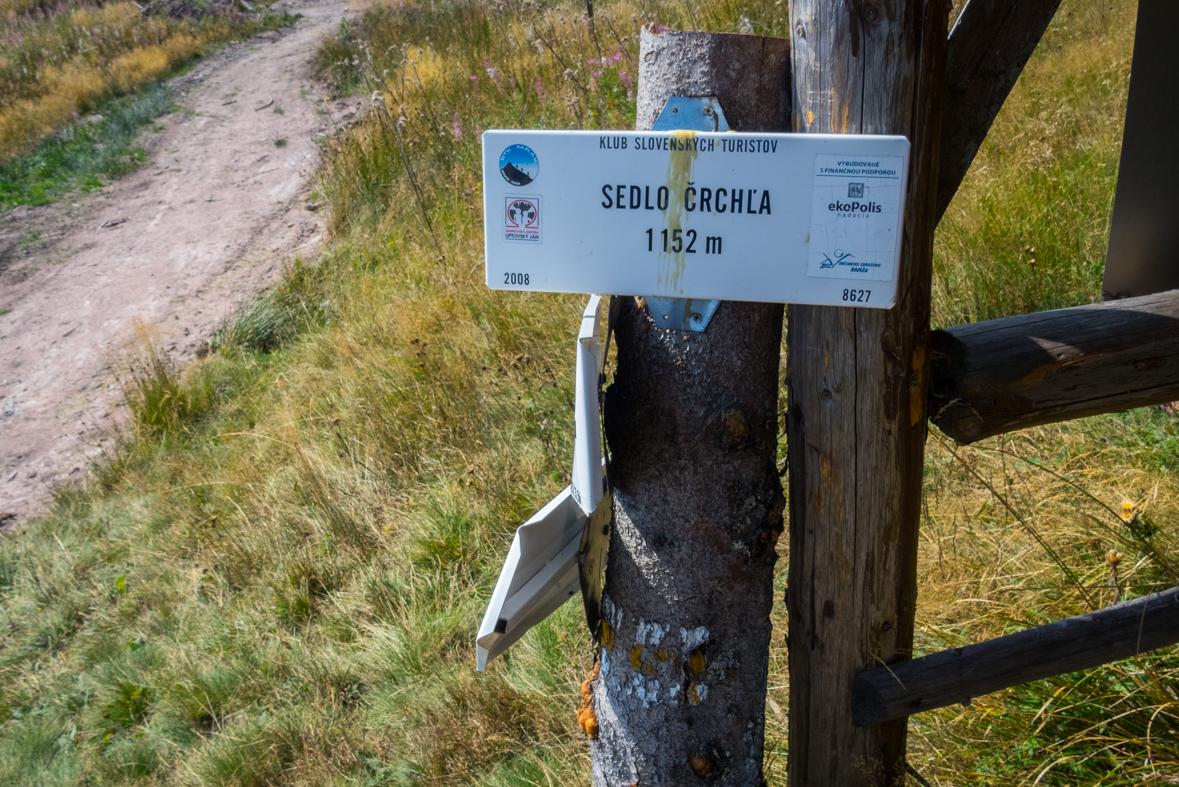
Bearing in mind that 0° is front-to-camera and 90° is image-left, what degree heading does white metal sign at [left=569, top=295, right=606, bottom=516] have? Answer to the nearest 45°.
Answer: approximately 90°
